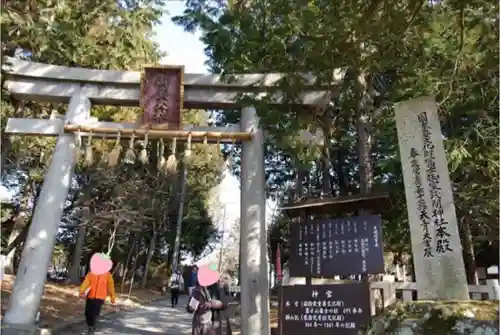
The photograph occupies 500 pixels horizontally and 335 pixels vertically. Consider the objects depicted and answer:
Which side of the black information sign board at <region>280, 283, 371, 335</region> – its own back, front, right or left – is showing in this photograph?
front

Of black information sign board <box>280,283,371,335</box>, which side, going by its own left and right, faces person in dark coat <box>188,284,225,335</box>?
right
